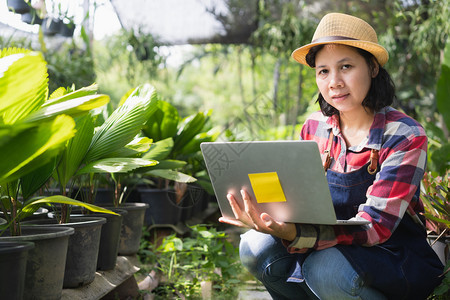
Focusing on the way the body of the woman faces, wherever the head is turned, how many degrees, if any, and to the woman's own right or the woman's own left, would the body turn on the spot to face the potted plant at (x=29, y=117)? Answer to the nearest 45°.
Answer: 0° — they already face it

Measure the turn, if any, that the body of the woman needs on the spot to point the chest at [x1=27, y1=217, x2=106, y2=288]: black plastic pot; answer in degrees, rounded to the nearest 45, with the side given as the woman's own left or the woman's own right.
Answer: approximately 45° to the woman's own right

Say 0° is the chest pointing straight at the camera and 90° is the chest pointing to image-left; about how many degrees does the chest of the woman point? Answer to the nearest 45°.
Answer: approximately 45°

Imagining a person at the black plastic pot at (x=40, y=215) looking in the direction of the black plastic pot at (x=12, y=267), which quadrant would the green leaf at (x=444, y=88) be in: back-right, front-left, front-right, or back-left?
back-left

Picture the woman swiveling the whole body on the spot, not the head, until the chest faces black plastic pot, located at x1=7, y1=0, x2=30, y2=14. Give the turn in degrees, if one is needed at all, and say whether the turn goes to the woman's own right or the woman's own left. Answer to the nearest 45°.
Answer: approximately 90° to the woman's own right

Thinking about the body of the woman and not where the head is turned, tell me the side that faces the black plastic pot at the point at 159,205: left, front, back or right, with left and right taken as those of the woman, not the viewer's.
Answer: right

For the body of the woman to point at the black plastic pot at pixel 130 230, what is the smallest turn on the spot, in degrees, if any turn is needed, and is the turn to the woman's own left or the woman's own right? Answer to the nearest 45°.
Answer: approximately 90° to the woman's own right
